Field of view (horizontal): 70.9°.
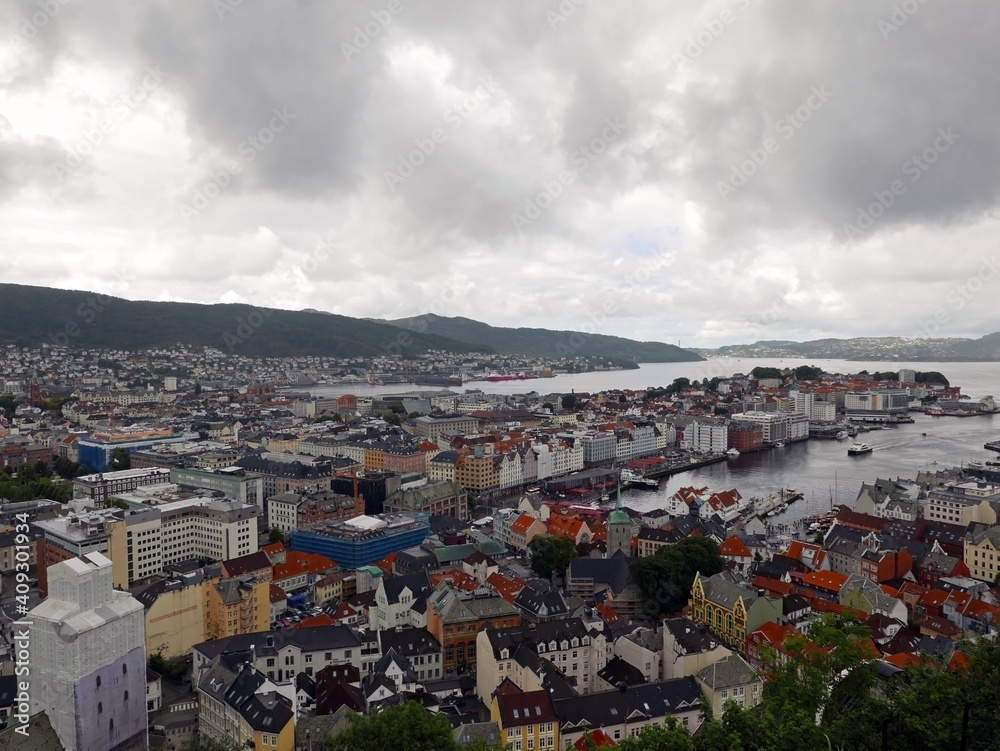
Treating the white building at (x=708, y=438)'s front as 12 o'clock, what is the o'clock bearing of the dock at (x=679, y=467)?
The dock is roughly at 2 o'clock from the white building.

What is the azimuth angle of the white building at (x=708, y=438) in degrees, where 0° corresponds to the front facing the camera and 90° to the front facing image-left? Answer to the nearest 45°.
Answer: approximately 315°

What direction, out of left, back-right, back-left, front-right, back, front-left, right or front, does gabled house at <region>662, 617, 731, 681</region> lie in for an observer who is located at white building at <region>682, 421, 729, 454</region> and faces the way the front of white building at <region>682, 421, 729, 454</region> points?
front-right

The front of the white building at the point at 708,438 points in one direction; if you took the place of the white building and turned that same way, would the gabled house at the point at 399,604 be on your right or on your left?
on your right

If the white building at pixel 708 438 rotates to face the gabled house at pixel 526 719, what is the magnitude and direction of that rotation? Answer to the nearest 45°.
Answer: approximately 45° to its right

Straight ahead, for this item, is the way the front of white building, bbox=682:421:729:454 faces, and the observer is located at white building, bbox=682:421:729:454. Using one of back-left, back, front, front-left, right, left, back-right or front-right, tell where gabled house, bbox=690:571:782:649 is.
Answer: front-right

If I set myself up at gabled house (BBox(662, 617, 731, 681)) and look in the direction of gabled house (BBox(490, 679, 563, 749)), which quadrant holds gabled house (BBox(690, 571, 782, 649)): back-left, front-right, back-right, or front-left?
back-right
